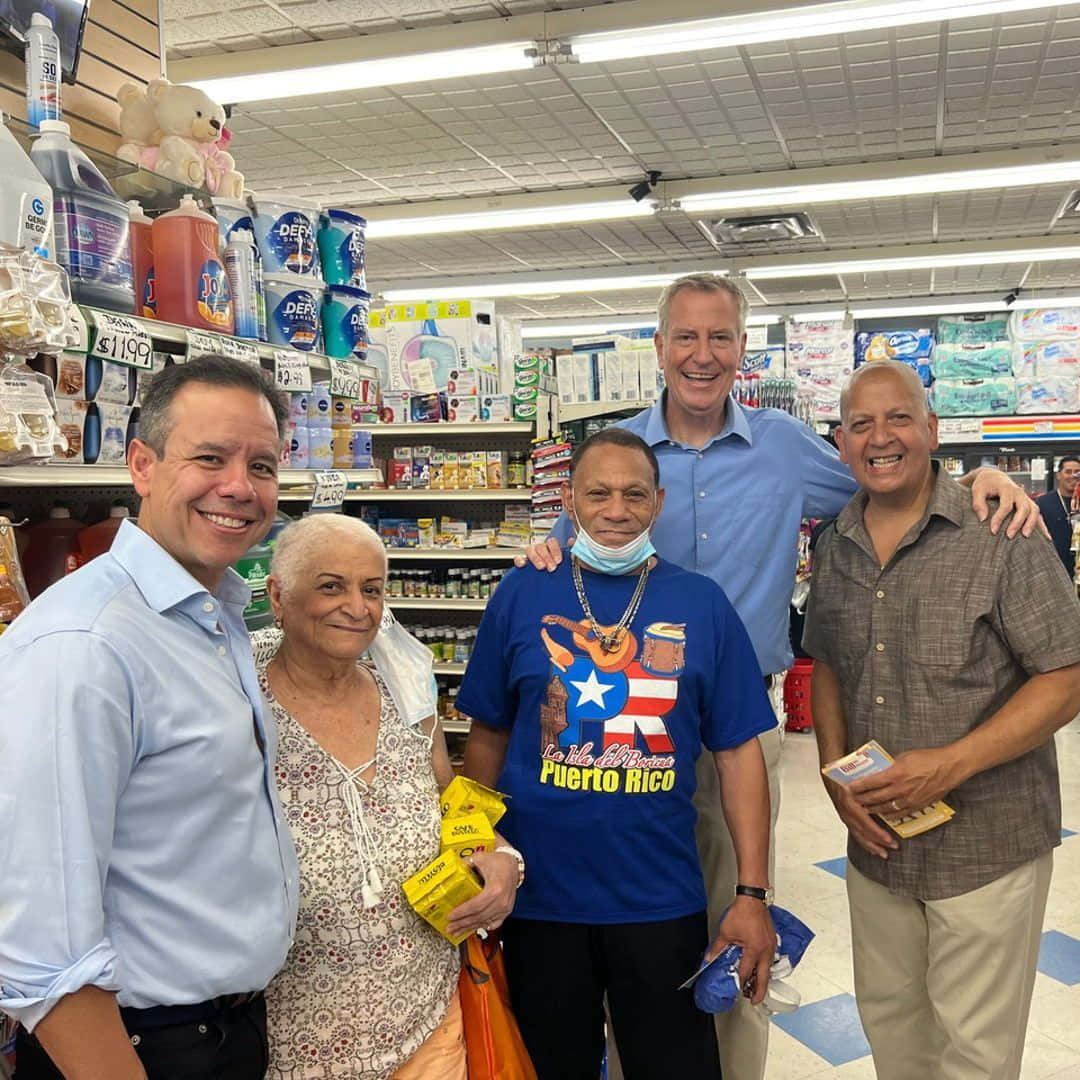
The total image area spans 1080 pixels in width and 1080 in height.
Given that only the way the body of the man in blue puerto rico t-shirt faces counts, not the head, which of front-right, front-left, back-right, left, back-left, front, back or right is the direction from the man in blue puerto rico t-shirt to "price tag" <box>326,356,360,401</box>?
back-right

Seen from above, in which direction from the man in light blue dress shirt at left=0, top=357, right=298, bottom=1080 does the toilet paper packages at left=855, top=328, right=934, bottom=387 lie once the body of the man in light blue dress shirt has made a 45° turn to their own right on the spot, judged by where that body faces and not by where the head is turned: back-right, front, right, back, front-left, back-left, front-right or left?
back-left

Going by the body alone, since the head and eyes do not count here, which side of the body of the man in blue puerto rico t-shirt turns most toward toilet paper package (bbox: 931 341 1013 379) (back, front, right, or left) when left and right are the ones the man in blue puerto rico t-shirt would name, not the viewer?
back

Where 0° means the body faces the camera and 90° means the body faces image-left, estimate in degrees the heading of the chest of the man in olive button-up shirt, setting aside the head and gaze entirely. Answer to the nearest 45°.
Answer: approximately 45°

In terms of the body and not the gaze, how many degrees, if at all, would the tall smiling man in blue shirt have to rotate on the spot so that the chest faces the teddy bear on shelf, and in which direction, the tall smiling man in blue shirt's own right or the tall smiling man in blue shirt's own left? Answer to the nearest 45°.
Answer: approximately 90° to the tall smiling man in blue shirt's own right

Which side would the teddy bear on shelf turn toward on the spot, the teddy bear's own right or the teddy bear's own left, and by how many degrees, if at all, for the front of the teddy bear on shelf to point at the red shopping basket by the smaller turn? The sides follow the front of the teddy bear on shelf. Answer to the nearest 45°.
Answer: approximately 90° to the teddy bear's own left

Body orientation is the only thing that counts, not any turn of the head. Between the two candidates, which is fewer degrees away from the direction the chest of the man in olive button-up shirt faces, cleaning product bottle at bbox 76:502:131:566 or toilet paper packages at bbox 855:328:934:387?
the cleaning product bottle

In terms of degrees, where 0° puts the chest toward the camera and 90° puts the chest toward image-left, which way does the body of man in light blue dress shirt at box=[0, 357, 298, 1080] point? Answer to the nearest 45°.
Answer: approximately 315°

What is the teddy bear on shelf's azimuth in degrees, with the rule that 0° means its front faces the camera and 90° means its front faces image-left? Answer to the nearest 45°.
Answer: approximately 315°

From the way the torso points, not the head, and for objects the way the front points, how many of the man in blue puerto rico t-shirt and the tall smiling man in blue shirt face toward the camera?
2
